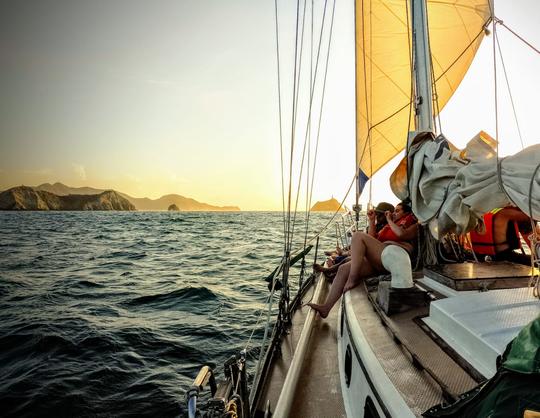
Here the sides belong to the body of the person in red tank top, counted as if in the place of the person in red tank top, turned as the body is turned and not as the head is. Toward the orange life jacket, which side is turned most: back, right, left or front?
back

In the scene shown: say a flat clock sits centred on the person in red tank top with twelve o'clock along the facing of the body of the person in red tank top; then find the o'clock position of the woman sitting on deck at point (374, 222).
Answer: The woman sitting on deck is roughly at 3 o'clock from the person in red tank top.

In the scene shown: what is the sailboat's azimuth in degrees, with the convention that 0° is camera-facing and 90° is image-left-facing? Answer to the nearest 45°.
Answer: approximately 180°

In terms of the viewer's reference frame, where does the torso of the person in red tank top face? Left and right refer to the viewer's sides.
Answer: facing to the left of the viewer
